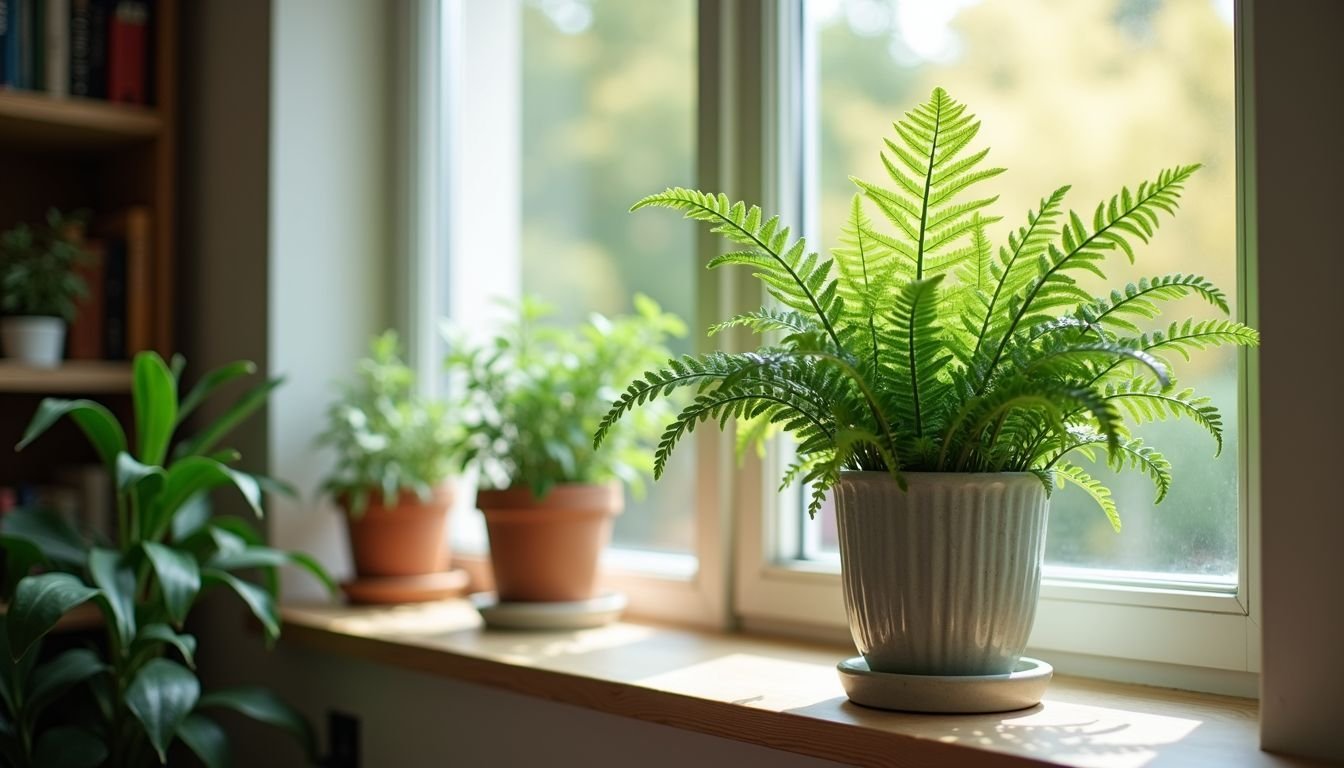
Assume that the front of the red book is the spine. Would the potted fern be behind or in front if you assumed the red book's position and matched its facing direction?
in front

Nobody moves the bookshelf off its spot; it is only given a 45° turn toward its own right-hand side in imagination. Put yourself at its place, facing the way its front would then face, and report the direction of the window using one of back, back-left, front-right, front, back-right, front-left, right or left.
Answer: left

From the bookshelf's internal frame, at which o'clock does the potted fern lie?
The potted fern is roughly at 11 o'clock from the bookshelf.

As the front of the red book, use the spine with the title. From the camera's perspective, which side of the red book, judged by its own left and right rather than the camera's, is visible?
front

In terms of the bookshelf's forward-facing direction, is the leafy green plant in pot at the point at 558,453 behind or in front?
in front

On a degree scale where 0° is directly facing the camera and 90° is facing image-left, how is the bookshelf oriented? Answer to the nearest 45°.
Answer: approximately 0°
